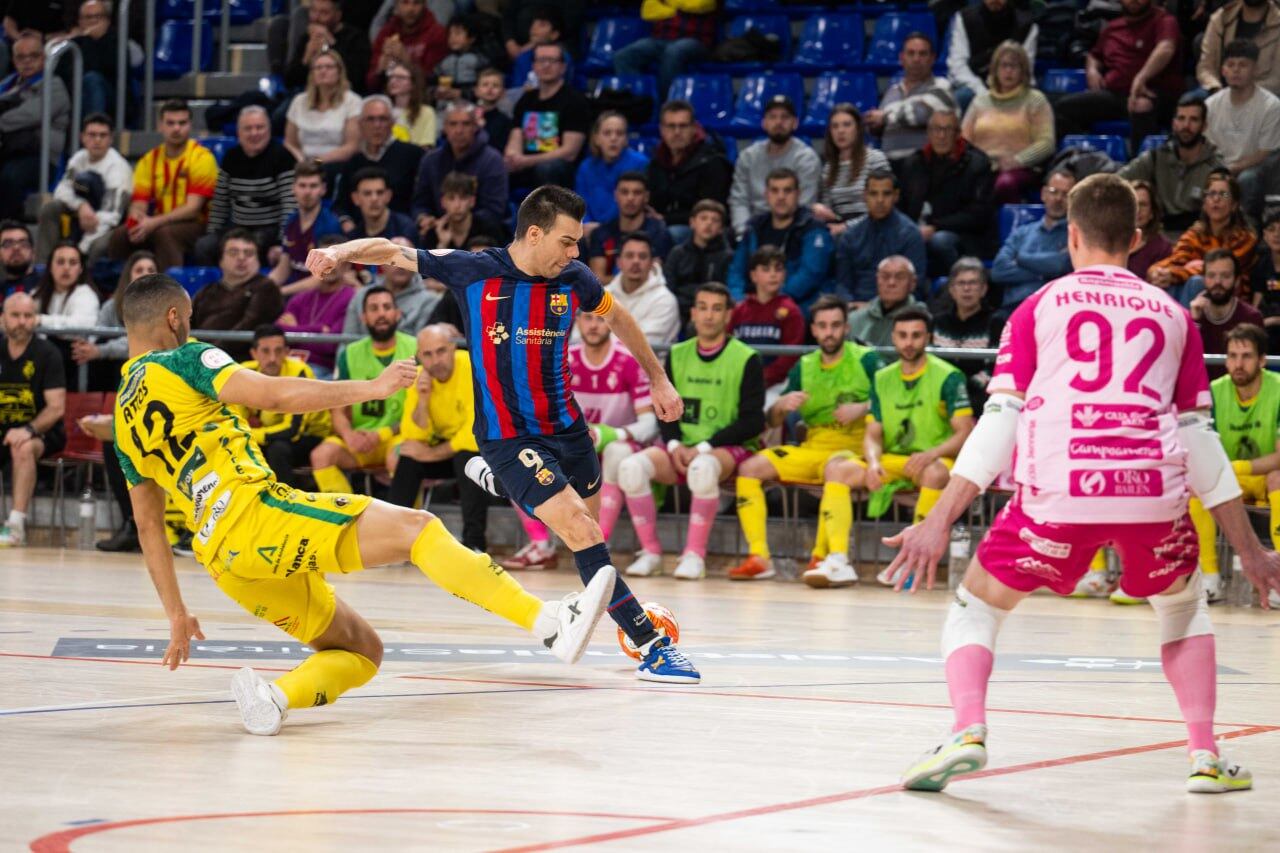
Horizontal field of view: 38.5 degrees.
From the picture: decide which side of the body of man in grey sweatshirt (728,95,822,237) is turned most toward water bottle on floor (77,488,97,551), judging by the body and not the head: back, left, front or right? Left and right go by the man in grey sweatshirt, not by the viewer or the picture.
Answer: right

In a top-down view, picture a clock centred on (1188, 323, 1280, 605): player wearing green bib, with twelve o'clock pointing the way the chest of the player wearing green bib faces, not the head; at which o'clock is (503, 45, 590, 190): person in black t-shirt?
The person in black t-shirt is roughly at 4 o'clock from the player wearing green bib.

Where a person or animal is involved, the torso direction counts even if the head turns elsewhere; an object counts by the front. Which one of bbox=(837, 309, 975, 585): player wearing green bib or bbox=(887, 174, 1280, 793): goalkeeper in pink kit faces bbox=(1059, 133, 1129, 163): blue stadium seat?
the goalkeeper in pink kit

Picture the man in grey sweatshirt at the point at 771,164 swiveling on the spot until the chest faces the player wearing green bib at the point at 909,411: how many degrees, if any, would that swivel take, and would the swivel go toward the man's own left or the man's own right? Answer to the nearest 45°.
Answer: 0° — they already face them

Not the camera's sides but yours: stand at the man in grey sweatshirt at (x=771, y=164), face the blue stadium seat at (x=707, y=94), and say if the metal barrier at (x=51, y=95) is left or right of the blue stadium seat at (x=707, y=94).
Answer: left

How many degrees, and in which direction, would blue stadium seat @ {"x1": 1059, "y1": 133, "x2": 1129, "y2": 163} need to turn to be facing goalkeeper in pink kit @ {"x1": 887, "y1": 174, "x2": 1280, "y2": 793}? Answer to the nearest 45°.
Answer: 0° — it already faces them

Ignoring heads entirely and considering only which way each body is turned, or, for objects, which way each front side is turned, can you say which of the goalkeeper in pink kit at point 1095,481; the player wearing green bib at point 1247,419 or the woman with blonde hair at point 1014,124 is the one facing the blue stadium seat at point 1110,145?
the goalkeeper in pink kit

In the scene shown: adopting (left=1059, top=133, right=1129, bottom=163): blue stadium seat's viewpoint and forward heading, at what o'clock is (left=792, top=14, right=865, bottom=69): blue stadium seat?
(left=792, top=14, right=865, bottom=69): blue stadium seat is roughly at 4 o'clock from (left=1059, top=133, right=1129, bottom=163): blue stadium seat.

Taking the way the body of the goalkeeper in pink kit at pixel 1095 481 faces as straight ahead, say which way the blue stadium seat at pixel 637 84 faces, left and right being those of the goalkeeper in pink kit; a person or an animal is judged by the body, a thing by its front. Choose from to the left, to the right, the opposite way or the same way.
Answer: the opposite way

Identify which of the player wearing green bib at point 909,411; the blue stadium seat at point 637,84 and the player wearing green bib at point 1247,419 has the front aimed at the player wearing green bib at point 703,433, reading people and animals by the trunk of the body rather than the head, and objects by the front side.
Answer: the blue stadium seat

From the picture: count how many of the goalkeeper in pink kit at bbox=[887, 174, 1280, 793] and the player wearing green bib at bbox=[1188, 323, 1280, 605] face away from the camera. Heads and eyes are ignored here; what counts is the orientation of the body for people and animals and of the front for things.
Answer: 1

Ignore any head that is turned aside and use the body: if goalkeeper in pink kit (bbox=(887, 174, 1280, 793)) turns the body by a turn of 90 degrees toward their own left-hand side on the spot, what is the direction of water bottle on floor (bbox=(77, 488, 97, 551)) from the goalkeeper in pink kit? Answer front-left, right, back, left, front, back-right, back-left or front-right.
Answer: front-right

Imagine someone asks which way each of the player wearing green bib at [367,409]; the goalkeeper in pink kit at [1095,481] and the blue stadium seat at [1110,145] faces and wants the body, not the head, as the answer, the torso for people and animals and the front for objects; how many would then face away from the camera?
1
